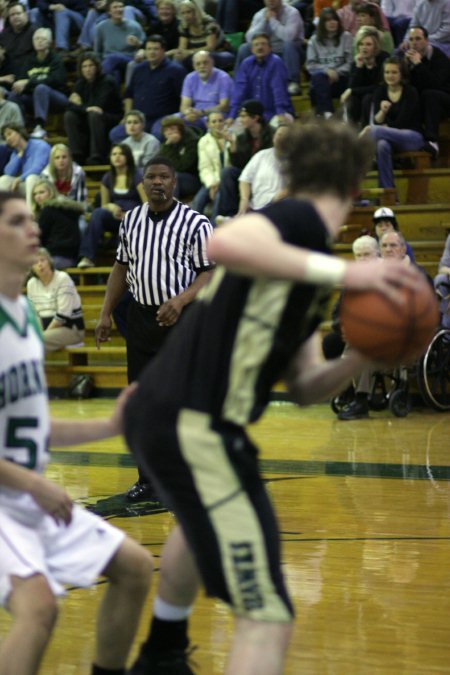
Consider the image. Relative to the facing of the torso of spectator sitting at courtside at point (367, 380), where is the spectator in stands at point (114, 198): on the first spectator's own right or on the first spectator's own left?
on the first spectator's own right

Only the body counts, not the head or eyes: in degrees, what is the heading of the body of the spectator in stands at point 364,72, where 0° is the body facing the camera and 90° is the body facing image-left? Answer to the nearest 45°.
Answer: approximately 45°

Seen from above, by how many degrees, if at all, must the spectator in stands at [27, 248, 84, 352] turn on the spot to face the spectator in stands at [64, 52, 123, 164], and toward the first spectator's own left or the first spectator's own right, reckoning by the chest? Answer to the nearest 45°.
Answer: approximately 135° to the first spectator's own right

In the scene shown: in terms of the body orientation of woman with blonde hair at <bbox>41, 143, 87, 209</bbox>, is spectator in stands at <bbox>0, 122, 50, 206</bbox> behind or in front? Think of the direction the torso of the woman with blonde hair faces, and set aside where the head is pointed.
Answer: behind

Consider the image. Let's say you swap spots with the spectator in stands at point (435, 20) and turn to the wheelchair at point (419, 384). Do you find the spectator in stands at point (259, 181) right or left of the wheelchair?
right

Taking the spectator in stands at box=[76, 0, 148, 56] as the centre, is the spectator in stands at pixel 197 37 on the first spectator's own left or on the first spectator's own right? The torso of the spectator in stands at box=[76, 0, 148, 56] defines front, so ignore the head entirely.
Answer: on the first spectator's own left

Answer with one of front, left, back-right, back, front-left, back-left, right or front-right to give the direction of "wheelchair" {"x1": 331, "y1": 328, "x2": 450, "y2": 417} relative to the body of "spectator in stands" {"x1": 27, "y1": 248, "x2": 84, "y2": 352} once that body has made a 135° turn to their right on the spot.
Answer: back-right
